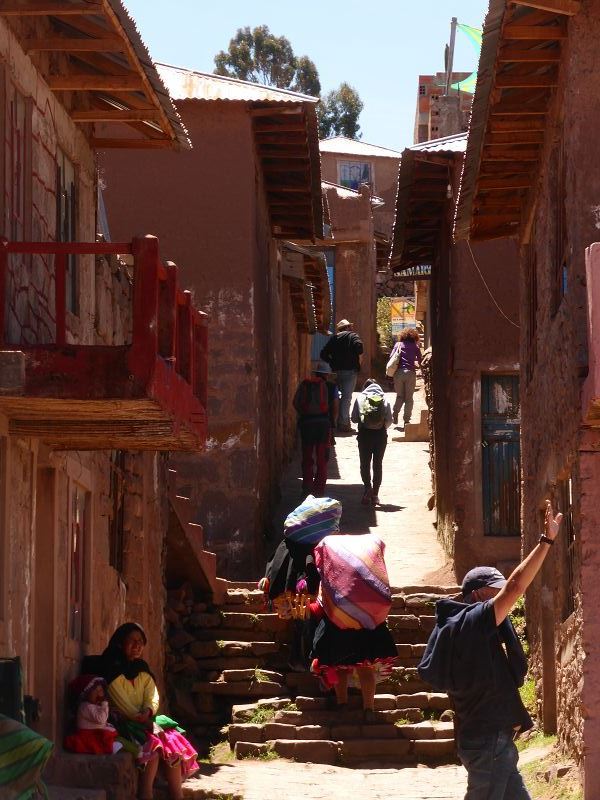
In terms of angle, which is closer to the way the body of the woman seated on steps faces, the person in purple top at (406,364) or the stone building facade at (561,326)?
the stone building facade

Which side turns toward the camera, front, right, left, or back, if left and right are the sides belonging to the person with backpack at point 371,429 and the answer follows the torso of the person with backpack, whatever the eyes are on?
back

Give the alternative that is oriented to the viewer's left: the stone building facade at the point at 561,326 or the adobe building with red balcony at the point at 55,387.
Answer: the stone building facade at the point at 561,326

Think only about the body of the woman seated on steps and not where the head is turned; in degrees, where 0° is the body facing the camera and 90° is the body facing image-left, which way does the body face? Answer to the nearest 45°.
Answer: approximately 315°

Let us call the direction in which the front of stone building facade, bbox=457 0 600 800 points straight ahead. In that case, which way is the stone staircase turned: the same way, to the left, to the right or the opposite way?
to the left

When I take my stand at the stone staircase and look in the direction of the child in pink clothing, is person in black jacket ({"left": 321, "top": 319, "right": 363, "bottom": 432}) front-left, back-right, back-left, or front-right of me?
back-right

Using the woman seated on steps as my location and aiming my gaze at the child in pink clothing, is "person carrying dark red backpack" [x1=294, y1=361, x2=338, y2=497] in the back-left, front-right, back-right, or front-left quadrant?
back-right

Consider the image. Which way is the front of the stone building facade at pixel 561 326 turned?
to the viewer's left

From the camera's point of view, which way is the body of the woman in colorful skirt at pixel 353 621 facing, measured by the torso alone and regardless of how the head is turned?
away from the camera

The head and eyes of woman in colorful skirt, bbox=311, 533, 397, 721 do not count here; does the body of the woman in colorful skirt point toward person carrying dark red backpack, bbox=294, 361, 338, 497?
yes

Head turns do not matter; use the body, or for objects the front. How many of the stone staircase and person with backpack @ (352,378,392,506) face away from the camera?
1
